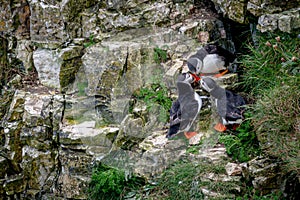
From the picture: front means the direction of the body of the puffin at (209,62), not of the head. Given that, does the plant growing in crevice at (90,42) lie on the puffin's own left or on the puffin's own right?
on the puffin's own right

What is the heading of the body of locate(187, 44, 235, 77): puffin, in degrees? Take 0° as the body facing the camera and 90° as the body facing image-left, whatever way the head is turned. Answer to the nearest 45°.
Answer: approximately 45°
